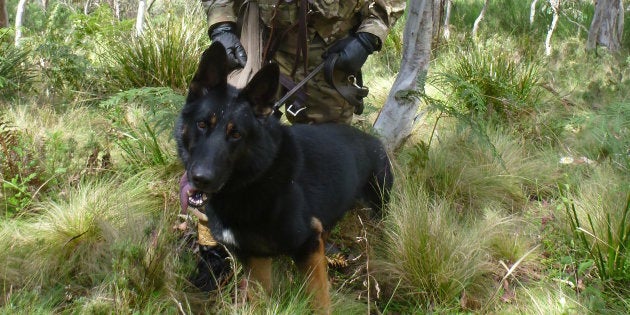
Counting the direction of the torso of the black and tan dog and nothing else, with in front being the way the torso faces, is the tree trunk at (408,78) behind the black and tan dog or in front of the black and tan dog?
behind

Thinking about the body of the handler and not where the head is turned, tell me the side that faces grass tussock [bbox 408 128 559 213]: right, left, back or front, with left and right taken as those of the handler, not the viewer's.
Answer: left

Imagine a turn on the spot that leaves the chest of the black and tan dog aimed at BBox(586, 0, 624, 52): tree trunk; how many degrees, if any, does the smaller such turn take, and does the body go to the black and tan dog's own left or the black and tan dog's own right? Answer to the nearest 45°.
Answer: approximately 180°

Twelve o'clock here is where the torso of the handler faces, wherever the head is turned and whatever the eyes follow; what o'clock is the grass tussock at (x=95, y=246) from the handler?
The grass tussock is roughly at 2 o'clock from the handler.

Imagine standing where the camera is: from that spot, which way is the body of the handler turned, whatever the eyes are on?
toward the camera

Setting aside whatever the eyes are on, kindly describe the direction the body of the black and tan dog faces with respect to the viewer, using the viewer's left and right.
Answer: facing the viewer and to the left of the viewer

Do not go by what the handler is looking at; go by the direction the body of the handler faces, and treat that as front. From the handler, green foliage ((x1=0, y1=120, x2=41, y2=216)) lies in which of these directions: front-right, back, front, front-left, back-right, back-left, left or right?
right

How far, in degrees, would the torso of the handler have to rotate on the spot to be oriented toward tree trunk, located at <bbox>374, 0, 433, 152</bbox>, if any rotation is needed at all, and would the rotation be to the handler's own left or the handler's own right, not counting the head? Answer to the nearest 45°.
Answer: approximately 135° to the handler's own left

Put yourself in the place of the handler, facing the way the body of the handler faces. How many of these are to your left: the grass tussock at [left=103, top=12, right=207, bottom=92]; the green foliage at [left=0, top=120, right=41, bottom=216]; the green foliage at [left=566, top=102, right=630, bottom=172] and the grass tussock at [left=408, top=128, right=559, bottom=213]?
2

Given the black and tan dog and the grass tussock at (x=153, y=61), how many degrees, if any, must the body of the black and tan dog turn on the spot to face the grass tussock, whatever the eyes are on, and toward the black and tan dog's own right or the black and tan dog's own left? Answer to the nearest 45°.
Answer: approximately 135° to the black and tan dog's own right

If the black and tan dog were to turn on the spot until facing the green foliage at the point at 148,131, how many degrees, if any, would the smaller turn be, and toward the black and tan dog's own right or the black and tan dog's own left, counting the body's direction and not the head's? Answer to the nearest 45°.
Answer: approximately 90° to the black and tan dog's own right

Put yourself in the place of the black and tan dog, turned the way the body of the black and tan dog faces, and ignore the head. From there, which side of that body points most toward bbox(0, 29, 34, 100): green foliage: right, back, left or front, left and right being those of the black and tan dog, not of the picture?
right
